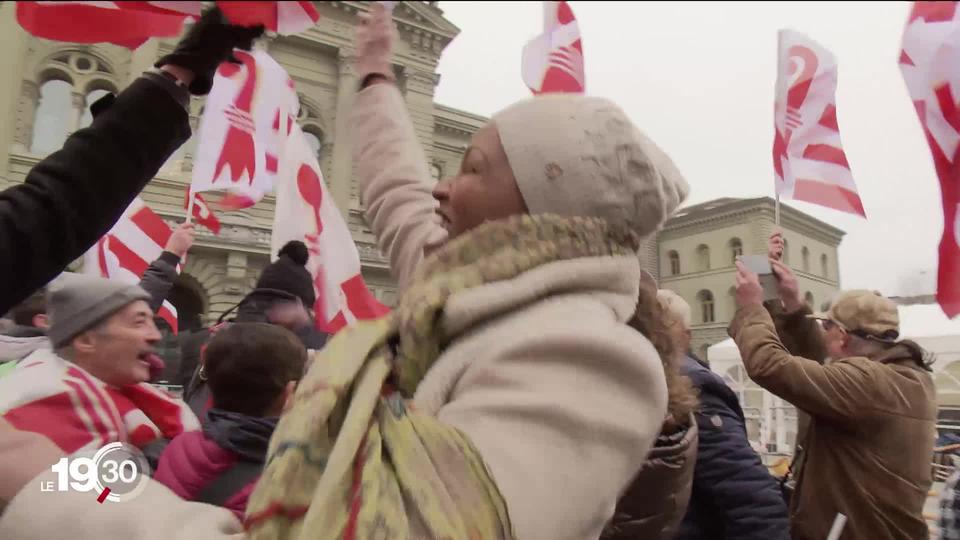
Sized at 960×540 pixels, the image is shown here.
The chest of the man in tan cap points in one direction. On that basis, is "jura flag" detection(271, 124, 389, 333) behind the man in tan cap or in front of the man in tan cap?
in front

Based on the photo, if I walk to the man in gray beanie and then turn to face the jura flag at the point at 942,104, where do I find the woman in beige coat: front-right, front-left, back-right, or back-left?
front-right

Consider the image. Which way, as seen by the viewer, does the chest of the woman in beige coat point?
to the viewer's left

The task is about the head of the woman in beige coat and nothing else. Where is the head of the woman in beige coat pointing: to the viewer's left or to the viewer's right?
to the viewer's left

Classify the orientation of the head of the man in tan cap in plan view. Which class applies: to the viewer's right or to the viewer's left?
to the viewer's left

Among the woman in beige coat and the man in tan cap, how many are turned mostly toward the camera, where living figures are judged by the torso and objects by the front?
0

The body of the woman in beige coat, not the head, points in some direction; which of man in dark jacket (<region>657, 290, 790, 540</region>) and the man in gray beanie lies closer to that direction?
the man in gray beanie

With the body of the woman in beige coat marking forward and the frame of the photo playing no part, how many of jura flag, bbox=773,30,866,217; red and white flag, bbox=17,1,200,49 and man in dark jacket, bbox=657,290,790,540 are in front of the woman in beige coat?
1

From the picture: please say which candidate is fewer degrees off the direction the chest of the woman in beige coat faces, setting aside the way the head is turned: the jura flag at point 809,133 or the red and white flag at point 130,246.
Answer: the red and white flag
